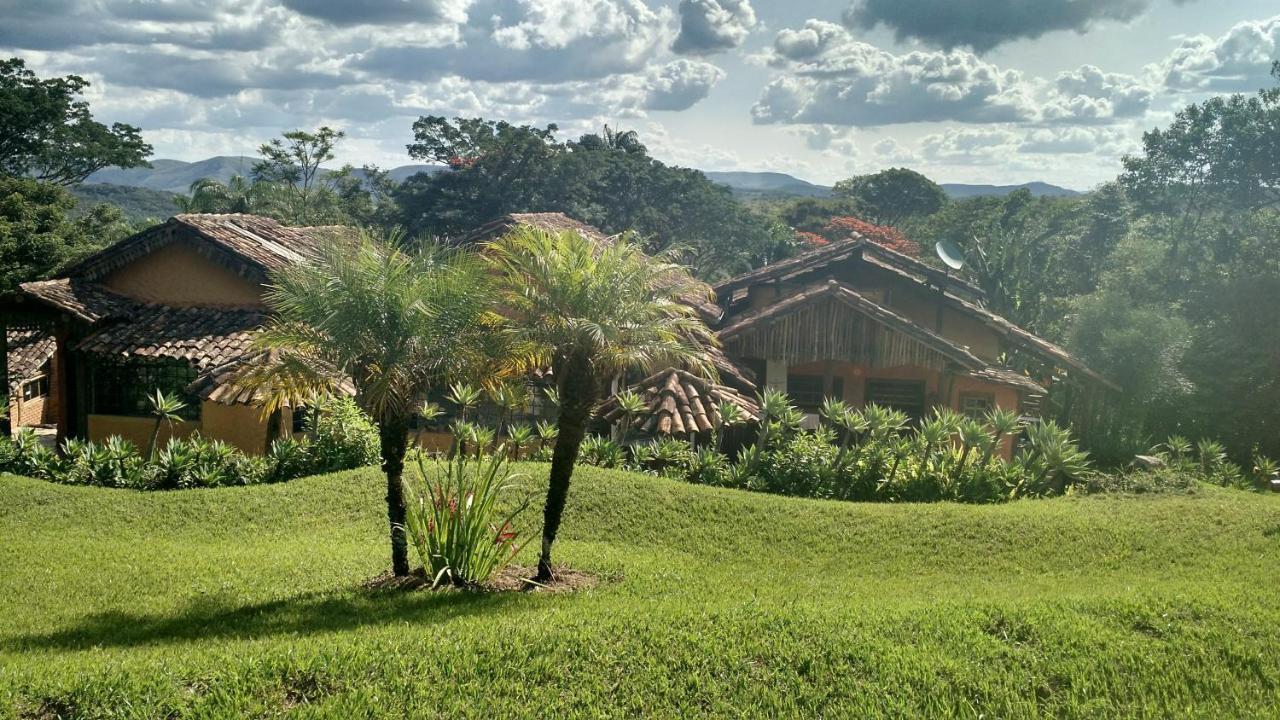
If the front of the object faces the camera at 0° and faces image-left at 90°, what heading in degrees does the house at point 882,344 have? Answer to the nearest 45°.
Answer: approximately 0°

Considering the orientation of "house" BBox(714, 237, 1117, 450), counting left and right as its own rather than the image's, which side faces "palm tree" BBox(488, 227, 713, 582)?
front

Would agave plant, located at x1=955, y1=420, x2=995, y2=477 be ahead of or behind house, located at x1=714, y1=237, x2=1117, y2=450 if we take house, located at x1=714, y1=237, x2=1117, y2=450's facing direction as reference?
ahead

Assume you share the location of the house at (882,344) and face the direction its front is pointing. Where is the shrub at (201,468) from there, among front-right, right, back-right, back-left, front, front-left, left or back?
front-right

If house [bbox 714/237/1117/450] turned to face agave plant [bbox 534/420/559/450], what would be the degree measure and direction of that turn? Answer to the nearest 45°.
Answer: approximately 45° to its right

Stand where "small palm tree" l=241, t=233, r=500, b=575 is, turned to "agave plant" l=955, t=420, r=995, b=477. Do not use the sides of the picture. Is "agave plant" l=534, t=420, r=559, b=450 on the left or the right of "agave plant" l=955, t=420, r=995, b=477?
left

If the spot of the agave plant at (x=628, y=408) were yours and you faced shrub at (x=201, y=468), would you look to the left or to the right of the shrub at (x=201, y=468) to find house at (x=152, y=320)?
right

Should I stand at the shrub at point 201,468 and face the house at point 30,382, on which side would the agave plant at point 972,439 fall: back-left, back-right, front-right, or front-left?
back-right

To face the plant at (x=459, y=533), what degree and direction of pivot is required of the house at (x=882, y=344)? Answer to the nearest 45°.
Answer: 0° — it already faces it

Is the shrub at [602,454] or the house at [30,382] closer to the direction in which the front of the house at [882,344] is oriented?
the shrub

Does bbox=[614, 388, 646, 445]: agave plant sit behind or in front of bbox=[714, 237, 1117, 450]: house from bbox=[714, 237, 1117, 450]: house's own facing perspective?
in front
